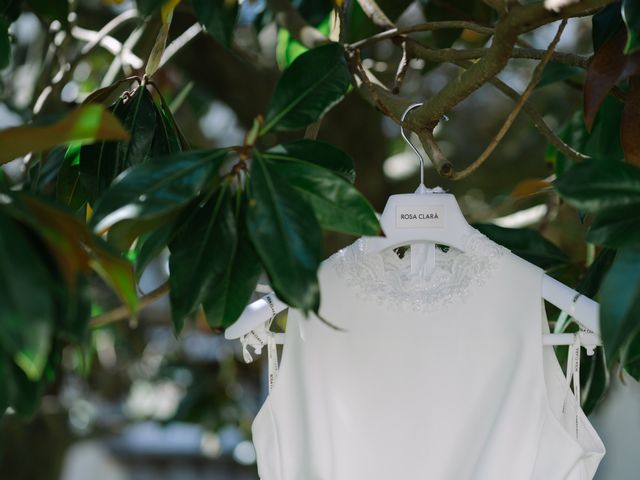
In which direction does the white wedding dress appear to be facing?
toward the camera
